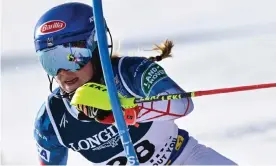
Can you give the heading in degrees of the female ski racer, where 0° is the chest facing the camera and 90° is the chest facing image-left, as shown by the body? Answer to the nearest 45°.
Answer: approximately 45°

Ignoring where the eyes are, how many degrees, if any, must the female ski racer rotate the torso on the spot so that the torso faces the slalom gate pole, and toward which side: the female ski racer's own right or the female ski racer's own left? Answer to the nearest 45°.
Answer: approximately 45° to the female ski racer's own left
